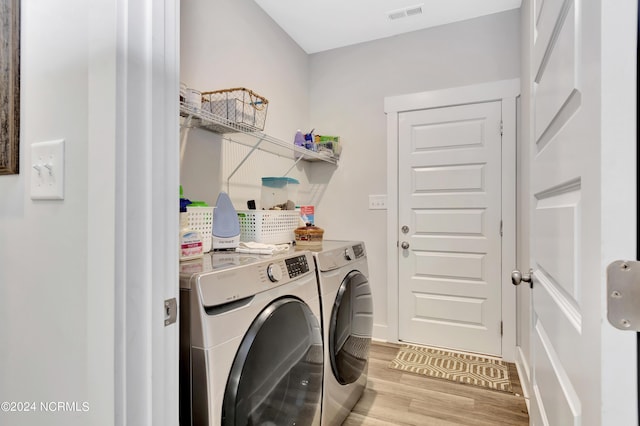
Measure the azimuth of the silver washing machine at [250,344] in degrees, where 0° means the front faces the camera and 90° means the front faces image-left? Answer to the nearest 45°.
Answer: approximately 315°

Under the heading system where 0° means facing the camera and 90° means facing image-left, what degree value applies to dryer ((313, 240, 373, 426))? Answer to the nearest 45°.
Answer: approximately 315°

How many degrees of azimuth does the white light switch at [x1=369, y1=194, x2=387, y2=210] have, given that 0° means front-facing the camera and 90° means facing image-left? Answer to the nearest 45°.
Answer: approximately 0°

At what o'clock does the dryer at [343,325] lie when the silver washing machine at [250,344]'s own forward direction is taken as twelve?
The dryer is roughly at 9 o'clock from the silver washing machine.

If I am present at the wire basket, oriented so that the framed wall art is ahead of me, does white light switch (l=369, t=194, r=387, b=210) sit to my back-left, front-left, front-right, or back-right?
back-left
